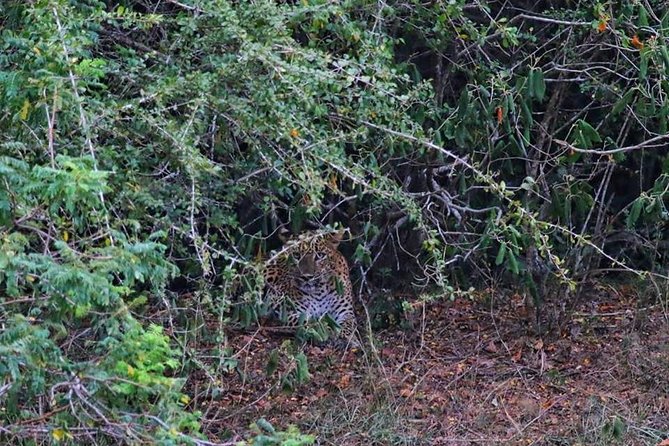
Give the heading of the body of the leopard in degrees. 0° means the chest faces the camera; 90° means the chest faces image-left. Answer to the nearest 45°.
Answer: approximately 0°
